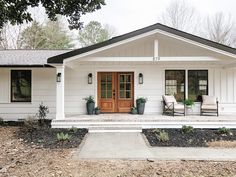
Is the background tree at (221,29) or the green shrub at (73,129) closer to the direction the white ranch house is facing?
the green shrub

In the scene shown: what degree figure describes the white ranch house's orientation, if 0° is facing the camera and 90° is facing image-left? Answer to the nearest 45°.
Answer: approximately 0°

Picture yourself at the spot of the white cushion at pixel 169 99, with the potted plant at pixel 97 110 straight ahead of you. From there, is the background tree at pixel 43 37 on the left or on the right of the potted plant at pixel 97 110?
right

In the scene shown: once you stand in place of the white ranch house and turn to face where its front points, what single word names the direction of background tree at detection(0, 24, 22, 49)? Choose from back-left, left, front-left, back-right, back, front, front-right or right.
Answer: back-right

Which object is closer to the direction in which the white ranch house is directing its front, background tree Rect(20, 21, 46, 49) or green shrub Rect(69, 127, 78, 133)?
the green shrub

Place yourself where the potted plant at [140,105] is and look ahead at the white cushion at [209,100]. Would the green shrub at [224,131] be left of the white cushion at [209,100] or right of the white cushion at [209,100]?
right

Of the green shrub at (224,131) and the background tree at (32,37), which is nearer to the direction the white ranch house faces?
the green shrub

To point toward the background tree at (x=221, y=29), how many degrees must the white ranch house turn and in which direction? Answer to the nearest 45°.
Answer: approximately 135° to its left

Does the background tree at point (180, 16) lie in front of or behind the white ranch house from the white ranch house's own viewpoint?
behind

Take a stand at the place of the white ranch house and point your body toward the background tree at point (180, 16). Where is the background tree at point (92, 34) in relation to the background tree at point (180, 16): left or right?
left
